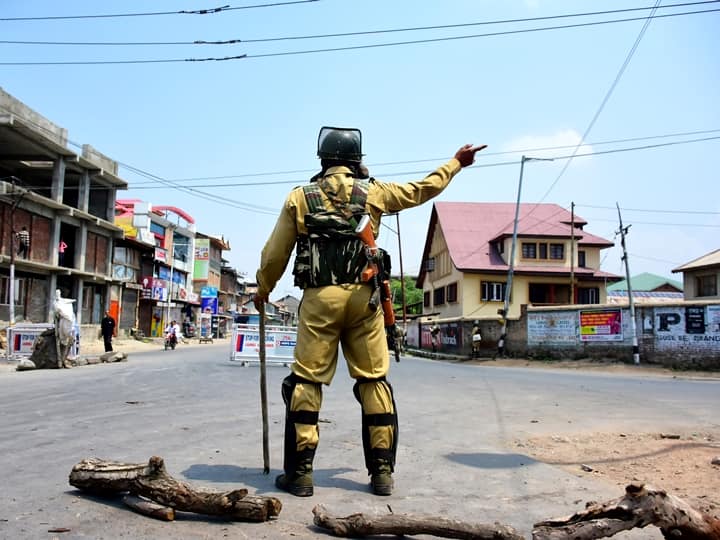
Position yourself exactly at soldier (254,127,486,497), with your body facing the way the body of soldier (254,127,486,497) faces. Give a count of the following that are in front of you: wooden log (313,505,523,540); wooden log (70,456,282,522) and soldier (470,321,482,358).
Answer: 1

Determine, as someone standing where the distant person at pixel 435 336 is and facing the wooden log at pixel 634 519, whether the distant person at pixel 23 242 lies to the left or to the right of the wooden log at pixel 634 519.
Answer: right

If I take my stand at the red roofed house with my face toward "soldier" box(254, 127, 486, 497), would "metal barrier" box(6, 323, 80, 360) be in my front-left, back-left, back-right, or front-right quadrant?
front-right

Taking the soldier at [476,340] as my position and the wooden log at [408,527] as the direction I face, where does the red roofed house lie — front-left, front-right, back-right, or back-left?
back-left

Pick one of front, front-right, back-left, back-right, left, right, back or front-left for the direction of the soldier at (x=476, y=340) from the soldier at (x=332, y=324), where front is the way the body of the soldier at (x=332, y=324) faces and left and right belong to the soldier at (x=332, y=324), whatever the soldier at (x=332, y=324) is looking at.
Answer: front

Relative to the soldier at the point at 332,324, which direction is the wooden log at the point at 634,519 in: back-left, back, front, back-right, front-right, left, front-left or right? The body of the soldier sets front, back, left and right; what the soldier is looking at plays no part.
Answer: back-right

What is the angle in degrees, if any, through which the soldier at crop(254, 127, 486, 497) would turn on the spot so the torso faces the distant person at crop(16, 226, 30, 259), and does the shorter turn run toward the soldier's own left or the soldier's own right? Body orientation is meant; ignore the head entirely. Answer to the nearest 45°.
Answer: approximately 45° to the soldier's own left

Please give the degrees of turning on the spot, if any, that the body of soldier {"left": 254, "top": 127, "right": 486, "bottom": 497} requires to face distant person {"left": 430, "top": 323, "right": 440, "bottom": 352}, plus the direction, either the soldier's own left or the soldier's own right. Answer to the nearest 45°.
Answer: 0° — they already face them

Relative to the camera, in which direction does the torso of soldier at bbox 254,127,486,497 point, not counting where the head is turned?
away from the camera

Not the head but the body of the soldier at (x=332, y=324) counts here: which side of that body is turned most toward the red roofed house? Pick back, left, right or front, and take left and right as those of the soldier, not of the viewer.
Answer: front

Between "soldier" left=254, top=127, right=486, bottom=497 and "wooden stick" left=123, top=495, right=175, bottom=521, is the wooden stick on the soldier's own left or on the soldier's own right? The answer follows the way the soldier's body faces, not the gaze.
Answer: on the soldier's own left

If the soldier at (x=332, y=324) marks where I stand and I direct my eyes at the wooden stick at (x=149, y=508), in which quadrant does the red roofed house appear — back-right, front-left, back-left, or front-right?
back-right

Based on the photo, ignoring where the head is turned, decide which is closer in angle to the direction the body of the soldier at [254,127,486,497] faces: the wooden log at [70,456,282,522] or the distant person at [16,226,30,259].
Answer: the distant person

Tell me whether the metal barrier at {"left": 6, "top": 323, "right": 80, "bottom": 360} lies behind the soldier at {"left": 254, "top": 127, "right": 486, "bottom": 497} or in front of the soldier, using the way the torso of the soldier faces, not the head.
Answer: in front
